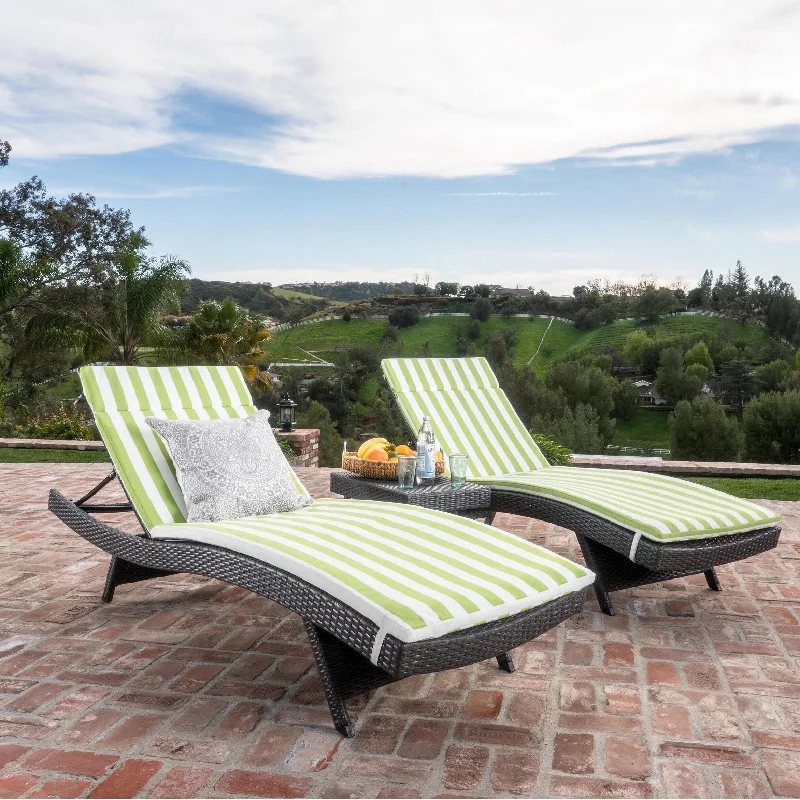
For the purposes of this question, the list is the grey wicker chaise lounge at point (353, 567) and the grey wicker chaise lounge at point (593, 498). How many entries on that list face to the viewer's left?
0

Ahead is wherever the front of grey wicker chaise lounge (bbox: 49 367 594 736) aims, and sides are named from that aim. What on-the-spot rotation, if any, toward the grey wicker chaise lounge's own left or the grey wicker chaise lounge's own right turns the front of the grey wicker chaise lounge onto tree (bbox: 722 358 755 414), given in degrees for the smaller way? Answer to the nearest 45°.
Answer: approximately 90° to the grey wicker chaise lounge's own left

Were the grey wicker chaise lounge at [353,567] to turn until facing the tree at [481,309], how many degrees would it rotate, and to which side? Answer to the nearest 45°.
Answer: approximately 135° to its left

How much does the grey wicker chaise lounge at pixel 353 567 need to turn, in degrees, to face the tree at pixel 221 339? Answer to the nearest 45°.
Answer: approximately 135° to its left

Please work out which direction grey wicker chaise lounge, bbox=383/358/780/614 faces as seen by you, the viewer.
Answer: facing the viewer and to the right of the viewer

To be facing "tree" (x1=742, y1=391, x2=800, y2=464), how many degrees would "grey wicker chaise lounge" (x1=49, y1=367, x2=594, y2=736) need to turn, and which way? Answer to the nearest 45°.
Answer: approximately 90° to its left

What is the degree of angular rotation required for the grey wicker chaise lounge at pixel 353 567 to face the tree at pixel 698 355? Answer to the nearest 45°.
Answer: approximately 90° to its left

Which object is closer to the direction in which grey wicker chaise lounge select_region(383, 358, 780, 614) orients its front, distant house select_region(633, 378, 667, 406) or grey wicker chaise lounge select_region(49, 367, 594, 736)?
the grey wicker chaise lounge

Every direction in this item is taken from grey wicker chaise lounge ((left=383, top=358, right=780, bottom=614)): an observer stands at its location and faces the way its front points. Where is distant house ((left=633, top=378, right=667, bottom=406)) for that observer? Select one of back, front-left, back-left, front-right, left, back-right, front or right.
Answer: back-left

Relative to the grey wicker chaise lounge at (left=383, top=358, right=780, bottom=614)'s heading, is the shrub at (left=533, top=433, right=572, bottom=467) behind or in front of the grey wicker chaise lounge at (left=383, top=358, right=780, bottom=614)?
behind

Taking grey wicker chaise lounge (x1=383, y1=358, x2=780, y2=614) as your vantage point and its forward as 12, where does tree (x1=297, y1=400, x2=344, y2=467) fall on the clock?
The tree is roughly at 7 o'clock from the grey wicker chaise lounge.

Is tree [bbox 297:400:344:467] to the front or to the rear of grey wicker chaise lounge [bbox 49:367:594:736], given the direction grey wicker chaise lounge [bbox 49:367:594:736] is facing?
to the rear

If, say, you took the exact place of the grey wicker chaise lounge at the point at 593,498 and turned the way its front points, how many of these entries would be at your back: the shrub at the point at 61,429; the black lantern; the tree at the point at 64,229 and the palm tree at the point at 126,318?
4

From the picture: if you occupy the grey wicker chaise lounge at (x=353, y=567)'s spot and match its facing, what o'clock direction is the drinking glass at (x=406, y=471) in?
The drinking glass is roughly at 8 o'clock from the grey wicker chaise lounge.

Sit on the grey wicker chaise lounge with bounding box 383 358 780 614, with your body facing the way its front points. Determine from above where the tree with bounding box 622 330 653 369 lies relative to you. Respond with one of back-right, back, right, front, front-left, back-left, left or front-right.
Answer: back-left
